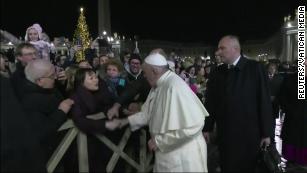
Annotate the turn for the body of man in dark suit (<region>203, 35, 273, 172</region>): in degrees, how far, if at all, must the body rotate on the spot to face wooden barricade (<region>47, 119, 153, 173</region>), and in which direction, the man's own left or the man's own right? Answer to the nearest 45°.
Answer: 0° — they already face it

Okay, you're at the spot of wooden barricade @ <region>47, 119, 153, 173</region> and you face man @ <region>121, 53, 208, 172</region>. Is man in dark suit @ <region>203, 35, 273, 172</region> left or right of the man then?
left

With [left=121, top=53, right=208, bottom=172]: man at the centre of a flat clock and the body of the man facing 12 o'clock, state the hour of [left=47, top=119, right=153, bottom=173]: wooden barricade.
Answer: The wooden barricade is roughly at 1 o'clock from the man.

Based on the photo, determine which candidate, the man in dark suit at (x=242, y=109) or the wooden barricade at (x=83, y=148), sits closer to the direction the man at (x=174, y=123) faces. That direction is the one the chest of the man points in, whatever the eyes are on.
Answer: the wooden barricade

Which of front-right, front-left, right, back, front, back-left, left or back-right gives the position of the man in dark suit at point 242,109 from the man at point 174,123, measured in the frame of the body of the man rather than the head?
back-right

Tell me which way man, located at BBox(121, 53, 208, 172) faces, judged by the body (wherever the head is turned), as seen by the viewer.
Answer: to the viewer's left

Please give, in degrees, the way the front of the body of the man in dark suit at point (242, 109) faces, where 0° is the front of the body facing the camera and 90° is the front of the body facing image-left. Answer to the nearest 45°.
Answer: approximately 45°
